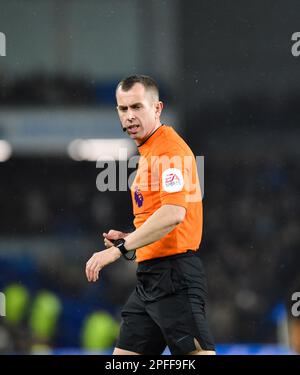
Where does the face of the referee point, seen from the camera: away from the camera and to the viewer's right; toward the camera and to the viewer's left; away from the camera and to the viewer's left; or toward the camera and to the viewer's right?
toward the camera and to the viewer's left

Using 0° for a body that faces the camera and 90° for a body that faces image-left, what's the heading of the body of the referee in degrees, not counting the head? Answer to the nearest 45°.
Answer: approximately 90°
